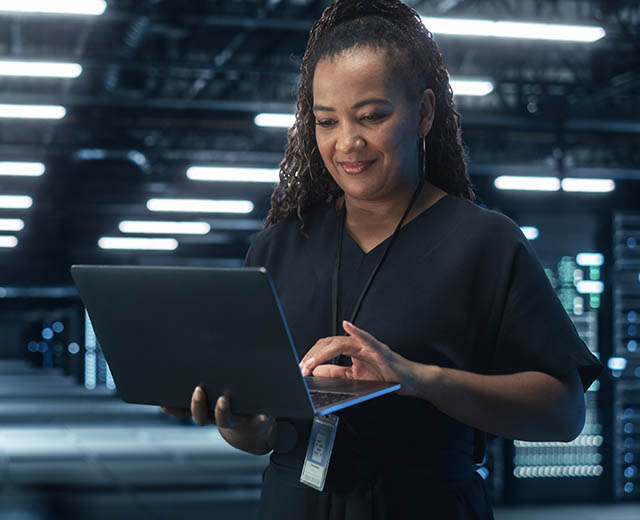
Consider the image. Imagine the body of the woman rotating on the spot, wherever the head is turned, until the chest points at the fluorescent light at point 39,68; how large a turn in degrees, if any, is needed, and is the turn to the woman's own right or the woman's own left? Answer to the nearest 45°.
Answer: approximately 90° to the woman's own right

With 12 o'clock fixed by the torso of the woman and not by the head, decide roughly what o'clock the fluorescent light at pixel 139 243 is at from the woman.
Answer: The fluorescent light is roughly at 4 o'clock from the woman.

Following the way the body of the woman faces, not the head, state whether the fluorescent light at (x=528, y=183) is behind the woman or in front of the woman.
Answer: behind

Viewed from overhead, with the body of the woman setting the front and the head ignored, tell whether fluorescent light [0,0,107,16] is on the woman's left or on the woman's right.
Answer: on the woman's right

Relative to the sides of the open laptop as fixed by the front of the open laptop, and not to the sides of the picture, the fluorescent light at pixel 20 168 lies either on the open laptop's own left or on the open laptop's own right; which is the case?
on the open laptop's own left

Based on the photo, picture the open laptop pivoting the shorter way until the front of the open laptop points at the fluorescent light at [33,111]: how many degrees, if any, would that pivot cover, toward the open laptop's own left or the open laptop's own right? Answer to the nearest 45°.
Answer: approximately 45° to the open laptop's own left

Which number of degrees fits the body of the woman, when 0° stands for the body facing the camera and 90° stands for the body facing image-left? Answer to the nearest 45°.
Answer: approximately 45°

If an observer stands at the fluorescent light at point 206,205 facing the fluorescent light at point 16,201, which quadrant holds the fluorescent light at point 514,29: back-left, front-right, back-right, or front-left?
back-left

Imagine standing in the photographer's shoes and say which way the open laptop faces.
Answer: facing away from the viewer and to the right of the viewer

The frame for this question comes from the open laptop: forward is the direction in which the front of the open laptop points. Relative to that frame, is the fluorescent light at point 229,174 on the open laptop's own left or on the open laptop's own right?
on the open laptop's own left
